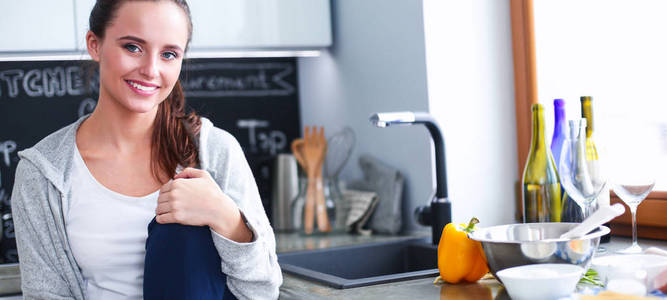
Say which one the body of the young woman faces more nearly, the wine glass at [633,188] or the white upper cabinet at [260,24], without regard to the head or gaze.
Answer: the wine glass

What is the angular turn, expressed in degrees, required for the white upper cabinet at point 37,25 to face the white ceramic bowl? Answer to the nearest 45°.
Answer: approximately 45° to its left

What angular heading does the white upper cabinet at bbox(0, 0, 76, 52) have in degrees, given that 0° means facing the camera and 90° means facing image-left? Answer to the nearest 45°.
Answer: approximately 0°

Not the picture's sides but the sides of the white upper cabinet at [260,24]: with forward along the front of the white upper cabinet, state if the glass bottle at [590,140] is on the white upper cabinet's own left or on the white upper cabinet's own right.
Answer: on the white upper cabinet's own left

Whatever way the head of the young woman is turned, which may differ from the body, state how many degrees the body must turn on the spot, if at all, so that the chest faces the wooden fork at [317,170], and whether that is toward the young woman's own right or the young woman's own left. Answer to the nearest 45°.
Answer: approximately 135° to the young woman's own left

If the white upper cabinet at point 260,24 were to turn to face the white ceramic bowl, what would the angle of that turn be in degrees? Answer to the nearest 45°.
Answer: approximately 45° to its left

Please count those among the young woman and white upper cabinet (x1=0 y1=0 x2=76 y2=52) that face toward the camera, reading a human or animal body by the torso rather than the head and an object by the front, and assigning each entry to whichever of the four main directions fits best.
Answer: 2

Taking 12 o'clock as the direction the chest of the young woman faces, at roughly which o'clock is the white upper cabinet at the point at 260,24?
The white upper cabinet is roughly at 7 o'clock from the young woman.
